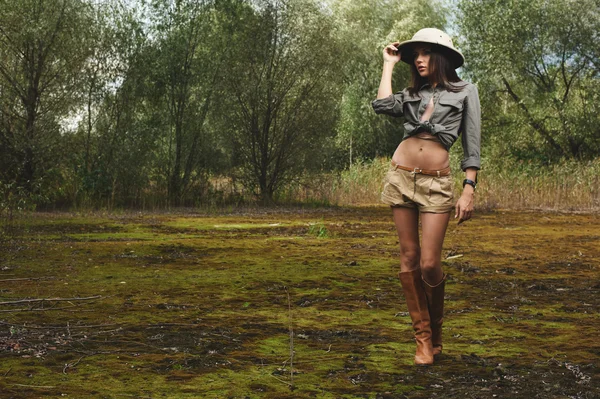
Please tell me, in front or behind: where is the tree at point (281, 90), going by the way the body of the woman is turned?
behind

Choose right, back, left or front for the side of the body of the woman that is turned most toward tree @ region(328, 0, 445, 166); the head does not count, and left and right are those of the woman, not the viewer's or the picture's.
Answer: back

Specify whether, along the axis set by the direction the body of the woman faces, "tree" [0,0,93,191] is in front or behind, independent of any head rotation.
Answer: behind

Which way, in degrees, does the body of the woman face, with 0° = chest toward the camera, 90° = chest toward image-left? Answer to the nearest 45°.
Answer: approximately 0°

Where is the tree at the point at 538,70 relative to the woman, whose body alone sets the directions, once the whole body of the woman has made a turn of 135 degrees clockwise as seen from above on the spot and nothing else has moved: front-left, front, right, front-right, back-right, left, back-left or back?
front-right

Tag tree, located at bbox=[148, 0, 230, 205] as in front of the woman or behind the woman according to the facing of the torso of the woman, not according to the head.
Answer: behind
